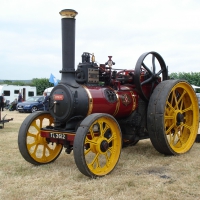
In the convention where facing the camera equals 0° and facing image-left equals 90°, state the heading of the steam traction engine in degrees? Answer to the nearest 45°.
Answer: approximately 45°

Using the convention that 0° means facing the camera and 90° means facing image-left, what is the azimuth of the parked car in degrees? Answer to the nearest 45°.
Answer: approximately 45°

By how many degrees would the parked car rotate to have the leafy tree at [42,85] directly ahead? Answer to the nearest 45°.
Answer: approximately 135° to its right

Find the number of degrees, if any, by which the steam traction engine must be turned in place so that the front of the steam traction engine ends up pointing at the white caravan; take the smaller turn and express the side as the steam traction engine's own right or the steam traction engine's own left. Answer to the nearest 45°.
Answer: approximately 135° to the steam traction engine's own right

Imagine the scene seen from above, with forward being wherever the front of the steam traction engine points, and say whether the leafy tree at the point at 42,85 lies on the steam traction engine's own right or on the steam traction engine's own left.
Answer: on the steam traction engine's own right

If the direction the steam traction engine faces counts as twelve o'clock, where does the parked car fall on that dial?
The parked car is roughly at 4 o'clock from the steam traction engine.
